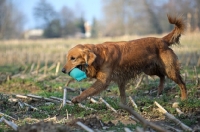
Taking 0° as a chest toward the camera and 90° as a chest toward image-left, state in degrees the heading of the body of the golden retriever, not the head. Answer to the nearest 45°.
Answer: approximately 90°
